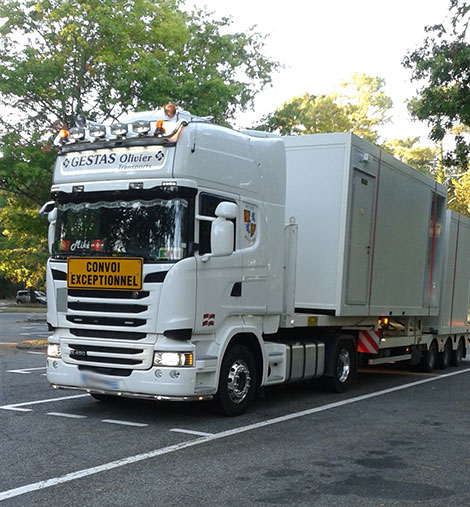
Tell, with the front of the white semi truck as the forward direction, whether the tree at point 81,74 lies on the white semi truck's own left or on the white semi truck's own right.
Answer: on the white semi truck's own right
